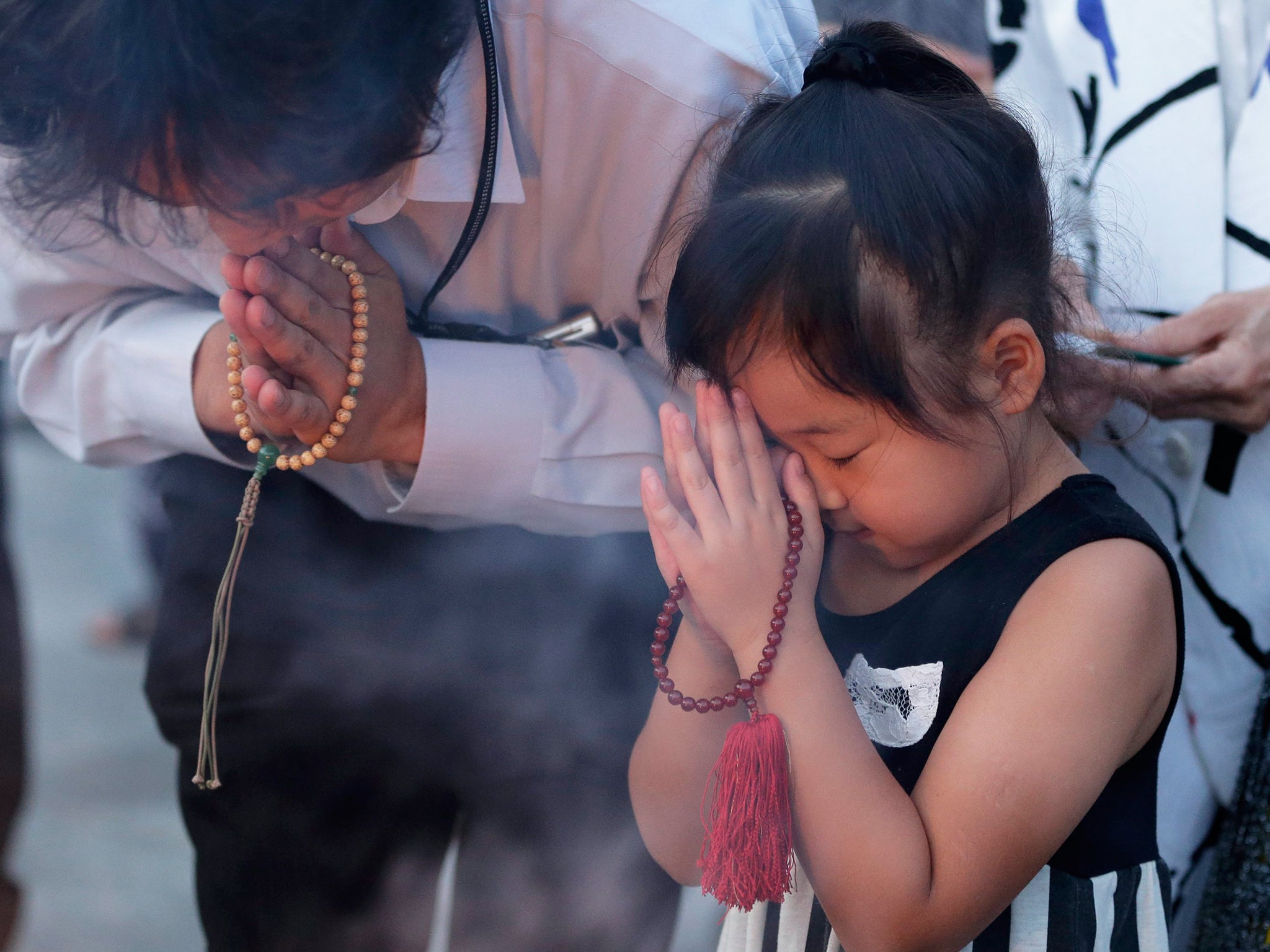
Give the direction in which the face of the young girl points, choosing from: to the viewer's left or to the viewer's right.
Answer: to the viewer's left

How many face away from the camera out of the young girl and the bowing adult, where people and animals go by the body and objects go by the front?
0

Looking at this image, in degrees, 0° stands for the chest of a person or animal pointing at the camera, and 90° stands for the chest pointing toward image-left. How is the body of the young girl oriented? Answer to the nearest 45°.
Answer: approximately 45°
